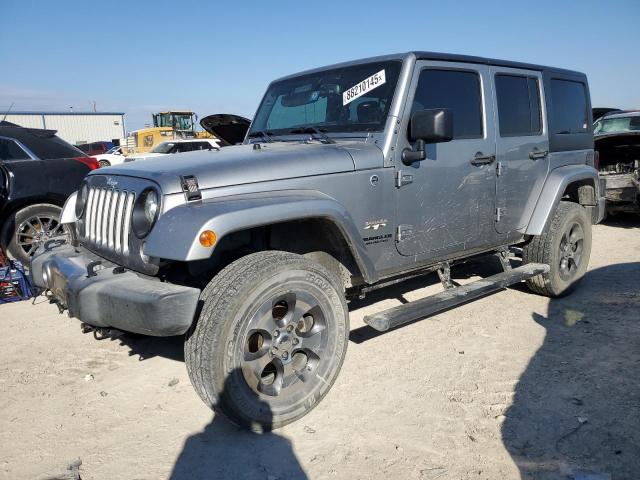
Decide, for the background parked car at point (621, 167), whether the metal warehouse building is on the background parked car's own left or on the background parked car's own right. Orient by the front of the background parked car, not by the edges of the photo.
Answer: on the background parked car's own right

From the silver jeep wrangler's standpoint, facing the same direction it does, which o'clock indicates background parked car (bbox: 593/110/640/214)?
The background parked car is roughly at 6 o'clock from the silver jeep wrangler.

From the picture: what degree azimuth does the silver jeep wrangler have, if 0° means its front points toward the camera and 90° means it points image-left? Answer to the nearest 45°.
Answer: approximately 45°

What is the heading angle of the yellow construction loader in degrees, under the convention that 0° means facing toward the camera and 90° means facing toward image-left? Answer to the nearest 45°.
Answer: approximately 225°

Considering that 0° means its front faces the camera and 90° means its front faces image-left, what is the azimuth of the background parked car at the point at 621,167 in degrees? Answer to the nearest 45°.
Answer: approximately 0°

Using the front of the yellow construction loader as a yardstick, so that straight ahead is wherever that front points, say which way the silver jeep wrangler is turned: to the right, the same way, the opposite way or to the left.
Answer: the opposite way

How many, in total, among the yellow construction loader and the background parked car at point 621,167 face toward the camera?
1

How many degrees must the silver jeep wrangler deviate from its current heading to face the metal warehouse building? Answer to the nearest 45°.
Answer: approximately 90° to its right

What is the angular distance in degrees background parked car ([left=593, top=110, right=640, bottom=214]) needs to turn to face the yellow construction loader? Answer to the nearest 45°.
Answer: approximately 135° to its right

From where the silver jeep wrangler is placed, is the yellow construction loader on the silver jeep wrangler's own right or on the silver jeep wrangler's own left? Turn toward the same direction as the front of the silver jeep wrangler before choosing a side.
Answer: on the silver jeep wrangler's own right

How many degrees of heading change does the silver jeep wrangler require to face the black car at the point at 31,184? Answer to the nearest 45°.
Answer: approximately 90° to its right
